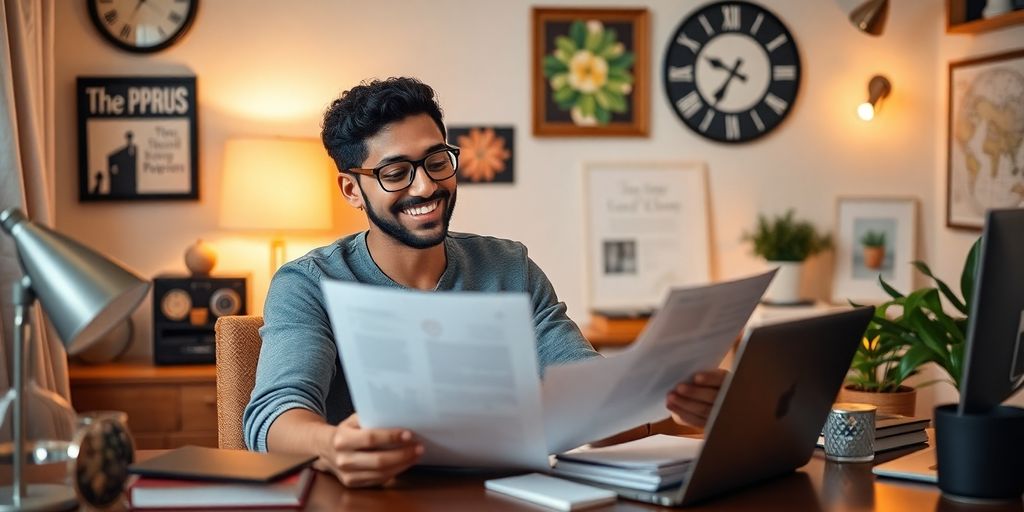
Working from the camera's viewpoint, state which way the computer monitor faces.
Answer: facing away from the viewer and to the left of the viewer

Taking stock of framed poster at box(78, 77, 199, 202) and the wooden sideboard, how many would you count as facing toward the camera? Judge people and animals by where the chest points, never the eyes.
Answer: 2

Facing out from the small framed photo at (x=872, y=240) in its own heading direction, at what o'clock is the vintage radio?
The vintage radio is roughly at 2 o'clock from the small framed photo.

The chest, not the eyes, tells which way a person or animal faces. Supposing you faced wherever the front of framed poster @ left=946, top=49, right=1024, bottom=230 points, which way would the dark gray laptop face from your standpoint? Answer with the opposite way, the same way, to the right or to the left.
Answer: to the right

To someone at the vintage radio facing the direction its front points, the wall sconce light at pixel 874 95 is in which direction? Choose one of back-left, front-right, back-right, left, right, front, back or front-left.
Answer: left

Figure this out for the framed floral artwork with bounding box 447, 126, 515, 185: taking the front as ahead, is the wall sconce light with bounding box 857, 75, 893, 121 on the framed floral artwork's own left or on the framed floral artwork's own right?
on the framed floral artwork's own left

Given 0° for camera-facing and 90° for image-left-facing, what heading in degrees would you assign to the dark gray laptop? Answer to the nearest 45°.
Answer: approximately 135°

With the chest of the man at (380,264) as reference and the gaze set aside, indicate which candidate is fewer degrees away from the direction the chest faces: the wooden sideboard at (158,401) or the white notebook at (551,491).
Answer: the white notebook

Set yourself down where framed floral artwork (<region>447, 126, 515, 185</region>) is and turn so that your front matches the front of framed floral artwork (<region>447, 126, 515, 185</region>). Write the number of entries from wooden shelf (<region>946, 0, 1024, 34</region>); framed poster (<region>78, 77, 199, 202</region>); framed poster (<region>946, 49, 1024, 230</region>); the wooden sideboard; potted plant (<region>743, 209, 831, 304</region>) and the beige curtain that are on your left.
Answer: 3

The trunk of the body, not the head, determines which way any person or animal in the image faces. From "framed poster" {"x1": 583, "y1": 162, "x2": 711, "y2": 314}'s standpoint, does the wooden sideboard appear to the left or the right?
on its right

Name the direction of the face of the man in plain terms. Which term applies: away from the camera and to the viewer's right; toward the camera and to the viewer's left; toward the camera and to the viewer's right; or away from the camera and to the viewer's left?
toward the camera and to the viewer's right

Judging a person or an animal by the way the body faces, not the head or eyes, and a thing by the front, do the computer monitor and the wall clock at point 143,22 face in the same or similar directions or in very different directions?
very different directions
